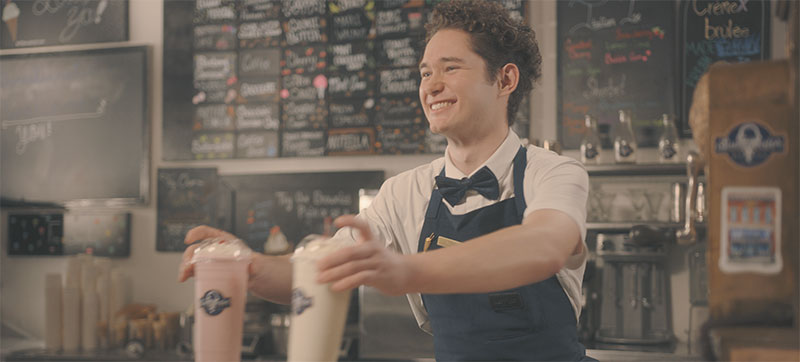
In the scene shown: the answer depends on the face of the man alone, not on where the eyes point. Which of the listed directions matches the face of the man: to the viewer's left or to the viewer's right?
to the viewer's left

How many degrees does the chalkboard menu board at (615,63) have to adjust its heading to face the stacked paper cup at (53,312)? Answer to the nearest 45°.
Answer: approximately 90° to its right

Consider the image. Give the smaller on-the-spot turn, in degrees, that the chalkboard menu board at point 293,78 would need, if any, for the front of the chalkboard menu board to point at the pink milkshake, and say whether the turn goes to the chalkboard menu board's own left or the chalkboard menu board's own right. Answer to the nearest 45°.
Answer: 0° — it already faces it

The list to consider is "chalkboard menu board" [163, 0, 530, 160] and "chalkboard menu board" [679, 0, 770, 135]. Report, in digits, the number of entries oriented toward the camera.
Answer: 2

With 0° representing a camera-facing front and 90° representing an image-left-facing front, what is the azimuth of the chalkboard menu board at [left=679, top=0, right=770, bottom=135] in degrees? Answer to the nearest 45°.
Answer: approximately 0°

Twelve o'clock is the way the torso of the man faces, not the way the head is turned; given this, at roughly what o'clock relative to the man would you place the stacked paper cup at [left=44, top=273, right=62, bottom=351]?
The stacked paper cup is roughly at 3 o'clock from the man.

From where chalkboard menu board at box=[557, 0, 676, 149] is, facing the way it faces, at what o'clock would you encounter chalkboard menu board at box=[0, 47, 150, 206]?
chalkboard menu board at box=[0, 47, 150, 206] is roughly at 3 o'clock from chalkboard menu board at box=[557, 0, 676, 149].

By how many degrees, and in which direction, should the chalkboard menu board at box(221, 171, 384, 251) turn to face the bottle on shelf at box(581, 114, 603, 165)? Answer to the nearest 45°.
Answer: approximately 45° to its left

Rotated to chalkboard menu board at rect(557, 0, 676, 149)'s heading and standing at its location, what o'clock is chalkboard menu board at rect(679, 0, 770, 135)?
chalkboard menu board at rect(679, 0, 770, 135) is roughly at 9 o'clock from chalkboard menu board at rect(557, 0, 676, 149).

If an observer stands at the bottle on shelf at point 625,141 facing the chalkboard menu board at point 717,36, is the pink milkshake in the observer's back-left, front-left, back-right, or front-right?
back-right
